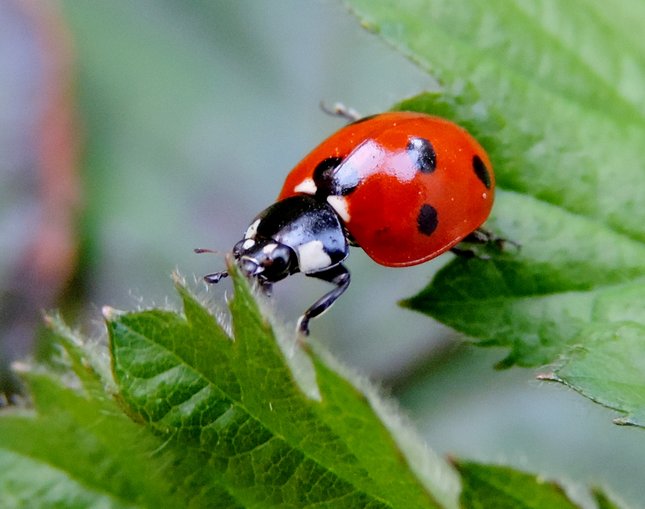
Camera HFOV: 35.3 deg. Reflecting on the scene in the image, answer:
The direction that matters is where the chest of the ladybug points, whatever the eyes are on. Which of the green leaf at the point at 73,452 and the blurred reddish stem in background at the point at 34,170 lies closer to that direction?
the green leaf

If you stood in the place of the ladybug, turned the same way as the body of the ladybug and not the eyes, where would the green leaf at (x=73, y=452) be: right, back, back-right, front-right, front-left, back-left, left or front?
front

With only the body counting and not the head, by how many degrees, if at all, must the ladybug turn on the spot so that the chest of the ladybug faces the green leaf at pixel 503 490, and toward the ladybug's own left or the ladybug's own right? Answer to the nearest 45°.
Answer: approximately 45° to the ladybug's own left

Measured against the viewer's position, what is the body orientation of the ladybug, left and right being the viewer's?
facing the viewer and to the left of the viewer

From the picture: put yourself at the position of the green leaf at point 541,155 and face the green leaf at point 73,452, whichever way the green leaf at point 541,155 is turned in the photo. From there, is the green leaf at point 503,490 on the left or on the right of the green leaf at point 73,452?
left
